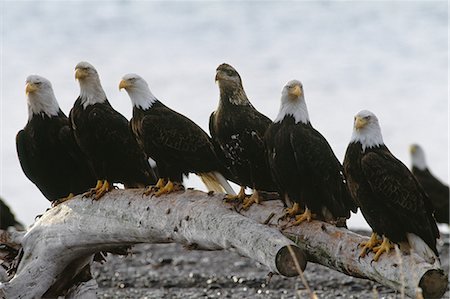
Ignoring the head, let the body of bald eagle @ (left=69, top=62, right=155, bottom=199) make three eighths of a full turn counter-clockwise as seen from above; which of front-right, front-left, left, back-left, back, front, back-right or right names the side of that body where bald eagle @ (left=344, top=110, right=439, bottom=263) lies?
front-right

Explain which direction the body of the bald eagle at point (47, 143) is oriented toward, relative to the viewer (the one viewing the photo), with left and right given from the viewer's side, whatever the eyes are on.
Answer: facing the viewer and to the left of the viewer

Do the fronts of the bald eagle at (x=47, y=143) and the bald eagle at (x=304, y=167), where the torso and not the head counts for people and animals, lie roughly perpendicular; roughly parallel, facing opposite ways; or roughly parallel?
roughly parallel

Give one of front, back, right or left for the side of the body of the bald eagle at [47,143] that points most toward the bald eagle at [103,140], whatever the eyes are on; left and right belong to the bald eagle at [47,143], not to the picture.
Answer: left

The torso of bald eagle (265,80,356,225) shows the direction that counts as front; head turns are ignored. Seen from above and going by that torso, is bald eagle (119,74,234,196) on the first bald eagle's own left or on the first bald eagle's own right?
on the first bald eagle's own right

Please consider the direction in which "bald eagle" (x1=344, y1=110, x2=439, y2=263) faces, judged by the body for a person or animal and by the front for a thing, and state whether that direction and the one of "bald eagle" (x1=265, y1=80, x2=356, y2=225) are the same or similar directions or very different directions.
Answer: same or similar directions

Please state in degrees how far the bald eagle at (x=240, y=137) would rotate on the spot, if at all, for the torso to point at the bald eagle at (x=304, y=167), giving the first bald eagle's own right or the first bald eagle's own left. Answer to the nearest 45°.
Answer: approximately 90° to the first bald eagle's own left

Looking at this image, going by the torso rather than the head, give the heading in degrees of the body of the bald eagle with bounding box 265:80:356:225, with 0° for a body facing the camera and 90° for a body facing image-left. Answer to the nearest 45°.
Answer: approximately 45°

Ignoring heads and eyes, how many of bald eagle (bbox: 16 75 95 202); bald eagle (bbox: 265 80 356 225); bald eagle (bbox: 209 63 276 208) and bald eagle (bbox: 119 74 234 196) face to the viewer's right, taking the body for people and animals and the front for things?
0

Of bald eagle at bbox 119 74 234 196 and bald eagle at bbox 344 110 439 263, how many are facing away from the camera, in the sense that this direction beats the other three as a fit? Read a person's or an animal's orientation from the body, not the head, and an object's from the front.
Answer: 0

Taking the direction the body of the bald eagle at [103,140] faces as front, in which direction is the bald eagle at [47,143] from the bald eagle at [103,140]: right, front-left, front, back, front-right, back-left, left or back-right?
right

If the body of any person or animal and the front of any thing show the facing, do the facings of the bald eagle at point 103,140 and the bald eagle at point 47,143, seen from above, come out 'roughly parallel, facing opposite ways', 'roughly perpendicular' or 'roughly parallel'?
roughly parallel
